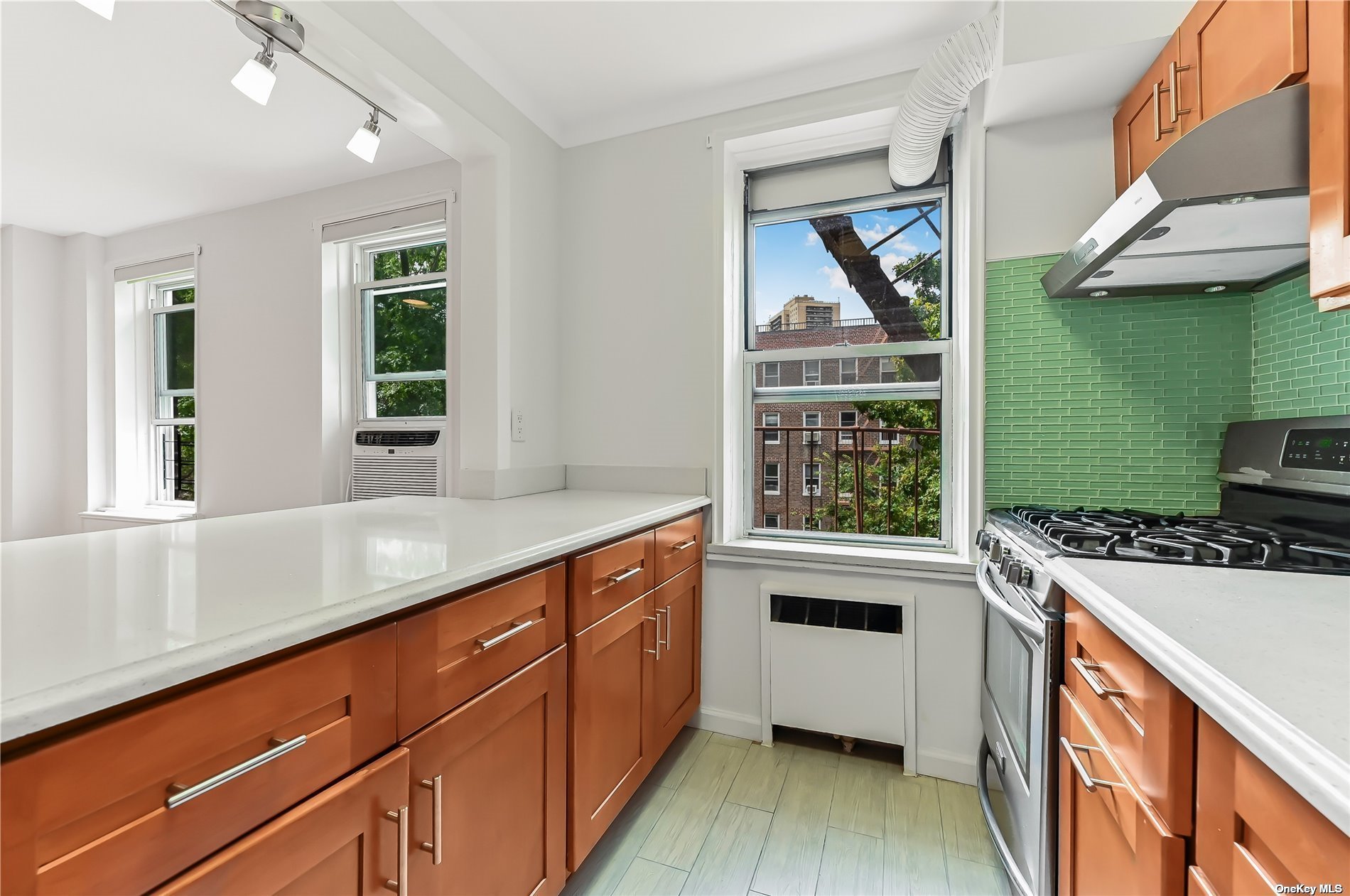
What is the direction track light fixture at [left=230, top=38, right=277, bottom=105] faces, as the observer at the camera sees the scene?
facing to the left of the viewer

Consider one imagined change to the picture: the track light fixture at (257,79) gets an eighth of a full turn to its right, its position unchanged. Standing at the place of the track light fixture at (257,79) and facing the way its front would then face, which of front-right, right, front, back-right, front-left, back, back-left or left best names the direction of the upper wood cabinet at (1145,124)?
back

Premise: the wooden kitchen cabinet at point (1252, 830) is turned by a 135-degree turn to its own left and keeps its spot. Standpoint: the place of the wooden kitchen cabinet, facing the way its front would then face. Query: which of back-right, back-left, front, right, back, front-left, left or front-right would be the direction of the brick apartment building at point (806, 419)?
back-left

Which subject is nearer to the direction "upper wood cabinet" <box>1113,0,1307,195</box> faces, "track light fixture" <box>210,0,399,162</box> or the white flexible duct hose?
the track light fixture

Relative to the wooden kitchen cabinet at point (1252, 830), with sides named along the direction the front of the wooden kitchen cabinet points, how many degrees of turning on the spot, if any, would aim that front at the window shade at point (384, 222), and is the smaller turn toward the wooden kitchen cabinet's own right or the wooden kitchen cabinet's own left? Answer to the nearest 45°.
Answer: approximately 45° to the wooden kitchen cabinet's own right

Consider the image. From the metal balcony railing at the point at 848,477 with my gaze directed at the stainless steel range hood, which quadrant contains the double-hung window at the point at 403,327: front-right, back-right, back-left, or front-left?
back-right

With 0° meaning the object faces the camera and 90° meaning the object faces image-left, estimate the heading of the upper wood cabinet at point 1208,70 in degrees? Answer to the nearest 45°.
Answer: approximately 45°

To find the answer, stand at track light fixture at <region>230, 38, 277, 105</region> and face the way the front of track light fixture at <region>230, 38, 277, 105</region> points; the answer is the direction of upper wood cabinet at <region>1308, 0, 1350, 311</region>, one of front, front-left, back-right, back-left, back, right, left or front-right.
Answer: back-left

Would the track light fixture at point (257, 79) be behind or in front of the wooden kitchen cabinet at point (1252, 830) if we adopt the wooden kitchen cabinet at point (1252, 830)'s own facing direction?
in front

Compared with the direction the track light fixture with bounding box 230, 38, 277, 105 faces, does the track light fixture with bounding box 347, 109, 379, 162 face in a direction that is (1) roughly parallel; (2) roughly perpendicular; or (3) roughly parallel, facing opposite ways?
roughly parallel

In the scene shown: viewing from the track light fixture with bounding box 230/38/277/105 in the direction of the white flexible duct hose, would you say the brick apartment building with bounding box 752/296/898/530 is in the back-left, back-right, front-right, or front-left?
front-left

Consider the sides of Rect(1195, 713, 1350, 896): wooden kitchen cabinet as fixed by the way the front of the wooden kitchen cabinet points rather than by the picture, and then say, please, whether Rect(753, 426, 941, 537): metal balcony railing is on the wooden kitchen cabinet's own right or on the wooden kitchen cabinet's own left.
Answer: on the wooden kitchen cabinet's own right

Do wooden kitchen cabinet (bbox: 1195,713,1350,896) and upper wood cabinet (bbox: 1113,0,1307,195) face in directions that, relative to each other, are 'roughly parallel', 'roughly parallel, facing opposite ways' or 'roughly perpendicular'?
roughly parallel

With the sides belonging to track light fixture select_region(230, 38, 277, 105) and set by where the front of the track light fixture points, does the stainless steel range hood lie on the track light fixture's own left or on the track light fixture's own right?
on the track light fixture's own left

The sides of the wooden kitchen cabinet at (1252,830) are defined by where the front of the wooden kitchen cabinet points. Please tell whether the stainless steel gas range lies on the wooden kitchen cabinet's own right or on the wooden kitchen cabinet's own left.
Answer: on the wooden kitchen cabinet's own right
